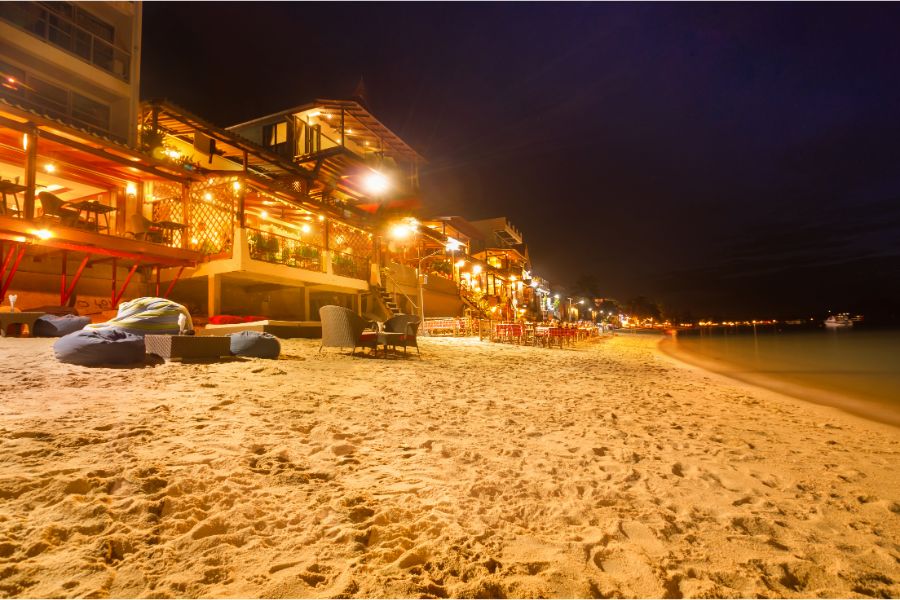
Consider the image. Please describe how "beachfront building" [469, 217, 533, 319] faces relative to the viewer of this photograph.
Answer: facing the viewer and to the right of the viewer

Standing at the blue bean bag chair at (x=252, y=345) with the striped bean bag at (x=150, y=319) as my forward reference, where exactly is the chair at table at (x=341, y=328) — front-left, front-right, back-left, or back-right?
back-right

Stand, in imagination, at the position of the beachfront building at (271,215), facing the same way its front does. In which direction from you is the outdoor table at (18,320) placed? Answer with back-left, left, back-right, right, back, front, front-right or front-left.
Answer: right

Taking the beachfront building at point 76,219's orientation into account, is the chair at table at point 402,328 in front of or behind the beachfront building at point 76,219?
in front

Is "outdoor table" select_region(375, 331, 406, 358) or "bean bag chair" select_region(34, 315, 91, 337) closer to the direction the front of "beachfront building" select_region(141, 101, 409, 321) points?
the outdoor table

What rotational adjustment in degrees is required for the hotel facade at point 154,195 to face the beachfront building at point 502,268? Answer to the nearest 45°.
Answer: approximately 90° to its left

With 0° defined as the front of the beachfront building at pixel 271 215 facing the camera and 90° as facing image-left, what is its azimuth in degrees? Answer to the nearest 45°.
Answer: approximately 315°

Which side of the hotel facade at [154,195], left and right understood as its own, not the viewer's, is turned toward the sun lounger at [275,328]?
front

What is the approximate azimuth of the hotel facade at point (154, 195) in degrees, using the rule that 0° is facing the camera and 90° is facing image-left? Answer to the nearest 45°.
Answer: approximately 315°

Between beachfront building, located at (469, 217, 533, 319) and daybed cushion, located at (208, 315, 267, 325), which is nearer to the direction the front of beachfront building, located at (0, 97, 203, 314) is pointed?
the daybed cushion

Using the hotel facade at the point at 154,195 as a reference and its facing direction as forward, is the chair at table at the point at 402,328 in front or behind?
in front
